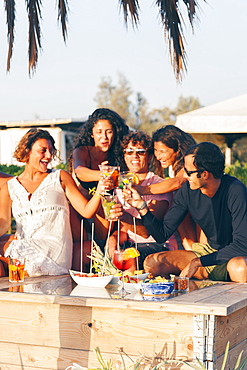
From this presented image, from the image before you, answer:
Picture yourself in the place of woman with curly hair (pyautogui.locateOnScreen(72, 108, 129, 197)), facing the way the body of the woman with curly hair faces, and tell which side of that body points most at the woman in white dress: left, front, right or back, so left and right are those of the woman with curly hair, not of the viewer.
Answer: right

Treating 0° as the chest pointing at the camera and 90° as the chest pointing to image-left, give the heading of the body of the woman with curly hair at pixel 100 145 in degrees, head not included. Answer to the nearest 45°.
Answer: approximately 315°

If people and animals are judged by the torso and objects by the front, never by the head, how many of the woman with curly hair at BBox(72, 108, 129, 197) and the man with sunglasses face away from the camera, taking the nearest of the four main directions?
0

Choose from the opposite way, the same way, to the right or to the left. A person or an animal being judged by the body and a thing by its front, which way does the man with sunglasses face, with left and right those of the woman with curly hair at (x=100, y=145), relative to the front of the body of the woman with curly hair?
to the right

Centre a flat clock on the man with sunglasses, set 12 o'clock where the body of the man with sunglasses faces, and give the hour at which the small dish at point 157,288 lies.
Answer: The small dish is roughly at 11 o'clock from the man with sunglasses.

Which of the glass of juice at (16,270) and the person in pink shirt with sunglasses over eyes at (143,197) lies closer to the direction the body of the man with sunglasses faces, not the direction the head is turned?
the glass of juice

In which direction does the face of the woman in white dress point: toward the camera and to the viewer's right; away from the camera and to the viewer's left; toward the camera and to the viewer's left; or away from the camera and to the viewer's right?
toward the camera and to the viewer's right

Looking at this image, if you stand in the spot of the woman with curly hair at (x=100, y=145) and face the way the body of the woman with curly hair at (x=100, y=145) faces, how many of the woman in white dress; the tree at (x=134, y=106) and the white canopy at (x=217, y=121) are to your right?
1

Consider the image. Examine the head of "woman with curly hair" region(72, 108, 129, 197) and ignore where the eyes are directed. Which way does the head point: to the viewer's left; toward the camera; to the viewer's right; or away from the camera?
toward the camera

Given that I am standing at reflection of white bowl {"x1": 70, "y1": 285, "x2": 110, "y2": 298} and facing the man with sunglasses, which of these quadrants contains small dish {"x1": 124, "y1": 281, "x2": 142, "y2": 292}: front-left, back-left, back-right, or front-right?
front-right

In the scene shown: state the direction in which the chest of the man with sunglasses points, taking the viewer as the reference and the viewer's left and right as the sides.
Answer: facing the viewer and to the left of the viewer

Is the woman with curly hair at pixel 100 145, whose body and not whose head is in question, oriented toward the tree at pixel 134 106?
no

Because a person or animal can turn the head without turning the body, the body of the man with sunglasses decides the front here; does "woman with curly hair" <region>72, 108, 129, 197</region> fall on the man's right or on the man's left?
on the man's right
